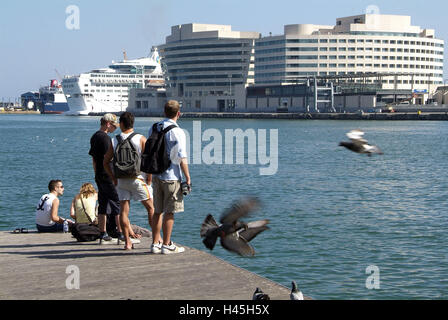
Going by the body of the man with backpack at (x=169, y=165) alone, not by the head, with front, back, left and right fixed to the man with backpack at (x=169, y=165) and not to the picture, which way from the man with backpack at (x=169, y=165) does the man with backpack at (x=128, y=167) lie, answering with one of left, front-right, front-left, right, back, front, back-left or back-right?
left

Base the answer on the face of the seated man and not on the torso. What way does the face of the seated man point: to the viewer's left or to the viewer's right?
to the viewer's right

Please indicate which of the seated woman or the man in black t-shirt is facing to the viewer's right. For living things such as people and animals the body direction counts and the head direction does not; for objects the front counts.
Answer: the man in black t-shirt

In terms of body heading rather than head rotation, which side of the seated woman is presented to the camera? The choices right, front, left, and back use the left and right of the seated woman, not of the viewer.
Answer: back

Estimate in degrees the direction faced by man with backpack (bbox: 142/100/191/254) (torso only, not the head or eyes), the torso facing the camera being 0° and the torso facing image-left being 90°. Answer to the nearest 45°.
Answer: approximately 225°

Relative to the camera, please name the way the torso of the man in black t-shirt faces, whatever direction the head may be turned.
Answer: to the viewer's right

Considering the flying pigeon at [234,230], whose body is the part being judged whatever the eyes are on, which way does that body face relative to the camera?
to the viewer's right
